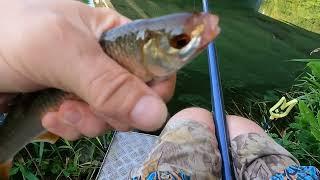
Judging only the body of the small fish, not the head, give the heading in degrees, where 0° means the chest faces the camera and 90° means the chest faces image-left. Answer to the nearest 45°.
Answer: approximately 270°
